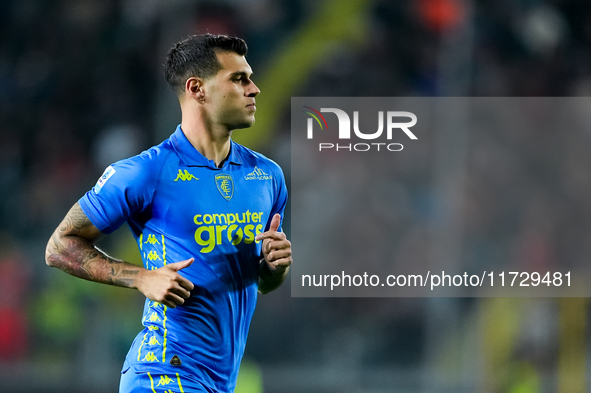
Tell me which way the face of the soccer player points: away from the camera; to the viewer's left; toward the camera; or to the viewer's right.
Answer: to the viewer's right

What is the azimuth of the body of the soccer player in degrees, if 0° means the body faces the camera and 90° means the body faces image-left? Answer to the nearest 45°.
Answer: approximately 315°
